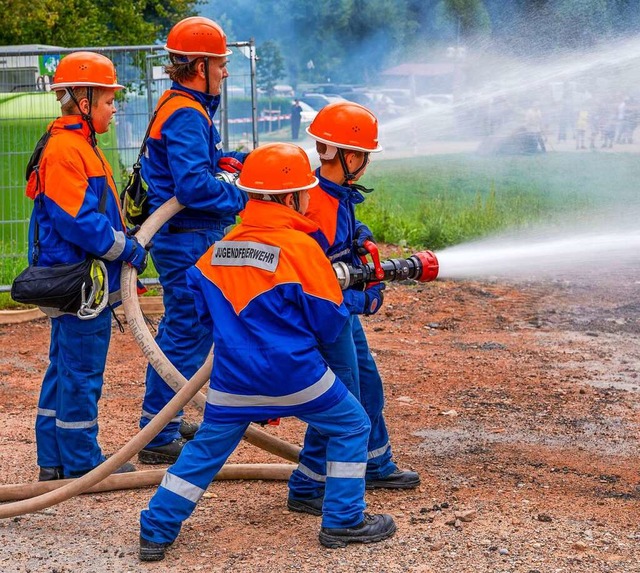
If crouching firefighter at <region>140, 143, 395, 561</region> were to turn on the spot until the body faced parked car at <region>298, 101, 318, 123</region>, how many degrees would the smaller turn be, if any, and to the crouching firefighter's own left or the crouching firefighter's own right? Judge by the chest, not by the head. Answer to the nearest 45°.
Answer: approximately 45° to the crouching firefighter's own left

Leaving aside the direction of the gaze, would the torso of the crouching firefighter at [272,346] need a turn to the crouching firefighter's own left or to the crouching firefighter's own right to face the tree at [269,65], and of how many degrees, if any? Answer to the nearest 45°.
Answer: approximately 45° to the crouching firefighter's own left

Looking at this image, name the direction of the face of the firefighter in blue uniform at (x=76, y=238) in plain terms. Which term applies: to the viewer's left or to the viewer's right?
to the viewer's right

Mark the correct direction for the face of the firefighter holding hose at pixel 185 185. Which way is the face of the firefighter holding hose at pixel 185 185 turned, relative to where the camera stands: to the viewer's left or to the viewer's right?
to the viewer's right

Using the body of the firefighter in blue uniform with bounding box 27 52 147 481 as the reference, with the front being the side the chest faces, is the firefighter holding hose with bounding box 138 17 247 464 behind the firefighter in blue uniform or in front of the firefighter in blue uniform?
in front

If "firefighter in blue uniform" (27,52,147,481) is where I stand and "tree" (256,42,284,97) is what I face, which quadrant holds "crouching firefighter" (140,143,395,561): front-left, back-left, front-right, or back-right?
back-right

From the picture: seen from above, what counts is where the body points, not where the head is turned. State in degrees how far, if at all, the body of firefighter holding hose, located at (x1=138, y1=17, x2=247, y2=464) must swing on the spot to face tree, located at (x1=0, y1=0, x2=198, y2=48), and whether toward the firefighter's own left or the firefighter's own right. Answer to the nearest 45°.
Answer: approximately 90° to the firefighter's own left

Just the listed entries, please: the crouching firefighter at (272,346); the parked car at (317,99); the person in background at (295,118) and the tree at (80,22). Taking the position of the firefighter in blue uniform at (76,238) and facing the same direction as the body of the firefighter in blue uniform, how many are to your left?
3

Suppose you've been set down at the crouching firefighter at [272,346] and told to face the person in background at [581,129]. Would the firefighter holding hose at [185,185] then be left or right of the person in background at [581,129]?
left

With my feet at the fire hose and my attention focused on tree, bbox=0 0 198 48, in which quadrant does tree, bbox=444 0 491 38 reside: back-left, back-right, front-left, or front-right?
front-right

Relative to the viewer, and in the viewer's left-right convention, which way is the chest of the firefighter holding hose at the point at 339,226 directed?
facing to the right of the viewer

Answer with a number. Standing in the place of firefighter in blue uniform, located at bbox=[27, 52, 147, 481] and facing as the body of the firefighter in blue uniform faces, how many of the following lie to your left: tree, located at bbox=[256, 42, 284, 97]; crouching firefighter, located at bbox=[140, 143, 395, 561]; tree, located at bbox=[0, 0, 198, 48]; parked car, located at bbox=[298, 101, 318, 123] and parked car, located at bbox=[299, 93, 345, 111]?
4

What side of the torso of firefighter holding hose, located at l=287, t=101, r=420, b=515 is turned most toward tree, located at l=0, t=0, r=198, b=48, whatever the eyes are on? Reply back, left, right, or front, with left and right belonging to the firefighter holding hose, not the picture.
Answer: left

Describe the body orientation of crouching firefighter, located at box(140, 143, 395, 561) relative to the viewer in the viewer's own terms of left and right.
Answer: facing away from the viewer and to the right of the viewer

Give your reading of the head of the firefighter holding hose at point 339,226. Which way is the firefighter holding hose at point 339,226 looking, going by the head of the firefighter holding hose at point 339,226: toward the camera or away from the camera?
away from the camera

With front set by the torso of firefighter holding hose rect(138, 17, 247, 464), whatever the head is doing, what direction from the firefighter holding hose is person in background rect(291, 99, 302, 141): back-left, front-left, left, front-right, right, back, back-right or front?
left

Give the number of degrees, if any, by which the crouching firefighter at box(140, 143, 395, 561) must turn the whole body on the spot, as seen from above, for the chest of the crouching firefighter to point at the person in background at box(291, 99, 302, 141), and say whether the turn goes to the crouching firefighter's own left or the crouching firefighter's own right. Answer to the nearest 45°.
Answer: approximately 45° to the crouching firefighter's own left

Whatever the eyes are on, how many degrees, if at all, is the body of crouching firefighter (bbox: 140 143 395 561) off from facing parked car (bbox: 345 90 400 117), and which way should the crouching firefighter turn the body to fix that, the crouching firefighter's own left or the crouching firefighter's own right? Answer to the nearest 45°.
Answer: approximately 45° to the crouching firefighter's own left

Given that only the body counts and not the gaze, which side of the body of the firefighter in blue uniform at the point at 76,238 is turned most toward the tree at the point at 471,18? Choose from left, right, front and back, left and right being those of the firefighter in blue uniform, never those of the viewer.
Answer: left

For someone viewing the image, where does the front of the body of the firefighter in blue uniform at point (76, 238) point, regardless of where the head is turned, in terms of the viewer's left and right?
facing to the right of the viewer
